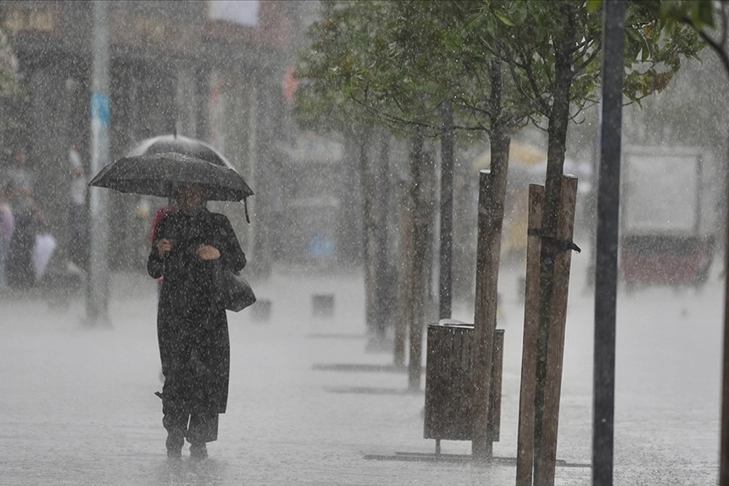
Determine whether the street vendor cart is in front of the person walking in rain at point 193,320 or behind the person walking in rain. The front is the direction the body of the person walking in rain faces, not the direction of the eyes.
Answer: behind

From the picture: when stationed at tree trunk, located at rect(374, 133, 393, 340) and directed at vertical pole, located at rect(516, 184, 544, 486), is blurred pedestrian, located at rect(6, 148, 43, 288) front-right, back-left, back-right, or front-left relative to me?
back-right

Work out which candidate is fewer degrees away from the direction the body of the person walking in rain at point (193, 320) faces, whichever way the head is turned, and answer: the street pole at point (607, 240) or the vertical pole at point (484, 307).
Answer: the street pole

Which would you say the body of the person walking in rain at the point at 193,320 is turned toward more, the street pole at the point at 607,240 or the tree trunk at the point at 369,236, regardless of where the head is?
the street pole

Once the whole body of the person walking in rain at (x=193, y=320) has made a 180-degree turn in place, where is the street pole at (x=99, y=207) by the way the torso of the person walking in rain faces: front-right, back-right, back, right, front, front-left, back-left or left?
front

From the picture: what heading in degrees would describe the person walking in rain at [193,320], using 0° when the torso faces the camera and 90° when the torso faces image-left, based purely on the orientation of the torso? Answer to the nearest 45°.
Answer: approximately 0°

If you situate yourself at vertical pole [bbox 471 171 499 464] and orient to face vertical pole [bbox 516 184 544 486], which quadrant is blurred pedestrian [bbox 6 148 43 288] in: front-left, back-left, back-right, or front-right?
back-right

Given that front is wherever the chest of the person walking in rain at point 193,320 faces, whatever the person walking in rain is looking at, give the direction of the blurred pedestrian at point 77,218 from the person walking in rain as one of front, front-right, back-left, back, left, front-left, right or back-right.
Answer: back

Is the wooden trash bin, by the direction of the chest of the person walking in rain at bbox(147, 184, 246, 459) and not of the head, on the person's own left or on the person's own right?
on the person's own left
